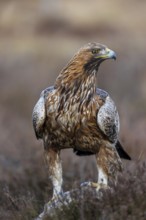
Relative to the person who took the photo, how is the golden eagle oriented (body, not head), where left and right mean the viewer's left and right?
facing the viewer
